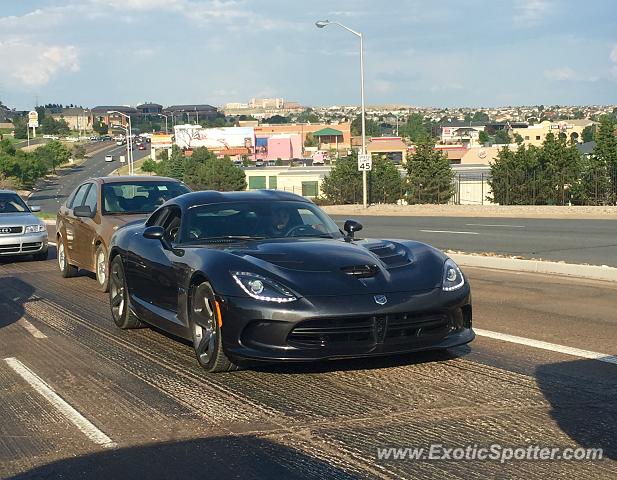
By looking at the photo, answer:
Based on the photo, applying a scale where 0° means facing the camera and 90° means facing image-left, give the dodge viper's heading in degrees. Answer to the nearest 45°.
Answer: approximately 315°

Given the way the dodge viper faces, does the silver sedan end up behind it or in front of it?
behind
